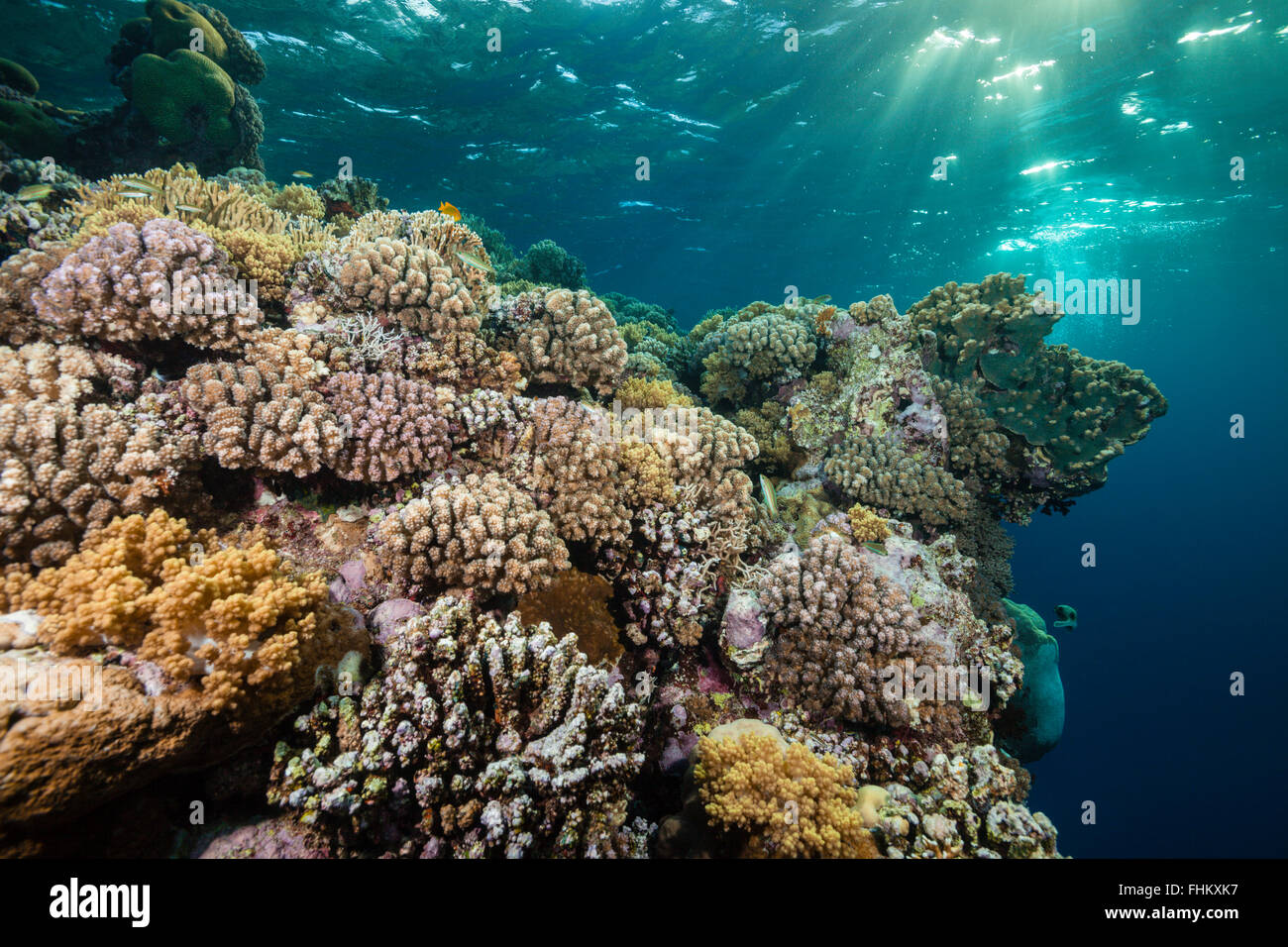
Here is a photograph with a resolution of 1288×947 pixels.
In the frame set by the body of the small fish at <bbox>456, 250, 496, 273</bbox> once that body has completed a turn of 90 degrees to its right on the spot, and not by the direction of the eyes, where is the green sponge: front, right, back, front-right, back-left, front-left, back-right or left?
right

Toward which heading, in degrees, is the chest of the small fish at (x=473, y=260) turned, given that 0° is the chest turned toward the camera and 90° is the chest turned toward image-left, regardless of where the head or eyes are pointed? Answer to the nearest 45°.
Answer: approximately 90°

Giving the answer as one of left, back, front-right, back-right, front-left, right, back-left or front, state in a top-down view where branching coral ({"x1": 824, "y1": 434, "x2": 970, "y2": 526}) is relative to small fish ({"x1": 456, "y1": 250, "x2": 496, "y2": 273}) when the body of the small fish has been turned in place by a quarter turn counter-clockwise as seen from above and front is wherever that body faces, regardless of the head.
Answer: left

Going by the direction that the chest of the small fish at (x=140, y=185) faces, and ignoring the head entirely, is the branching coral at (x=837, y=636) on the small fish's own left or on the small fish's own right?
on the small fish's own left

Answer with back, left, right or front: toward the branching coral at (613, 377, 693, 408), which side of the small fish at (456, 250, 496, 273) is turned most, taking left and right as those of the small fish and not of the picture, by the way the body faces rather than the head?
back

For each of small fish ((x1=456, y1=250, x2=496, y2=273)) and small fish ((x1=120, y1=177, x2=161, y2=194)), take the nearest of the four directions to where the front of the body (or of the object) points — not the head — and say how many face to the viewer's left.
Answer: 2

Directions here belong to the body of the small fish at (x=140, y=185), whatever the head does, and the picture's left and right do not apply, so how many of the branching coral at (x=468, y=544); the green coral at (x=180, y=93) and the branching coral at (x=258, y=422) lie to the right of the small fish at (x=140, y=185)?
1

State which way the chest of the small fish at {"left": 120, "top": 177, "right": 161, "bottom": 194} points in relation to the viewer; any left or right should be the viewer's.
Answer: facing to the left of the viewer
